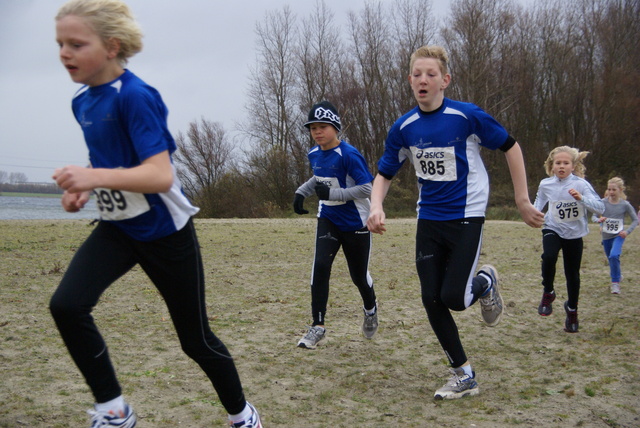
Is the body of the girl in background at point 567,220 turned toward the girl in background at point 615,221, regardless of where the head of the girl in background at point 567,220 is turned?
no

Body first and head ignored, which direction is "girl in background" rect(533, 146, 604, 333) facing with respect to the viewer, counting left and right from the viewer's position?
facing the viewer

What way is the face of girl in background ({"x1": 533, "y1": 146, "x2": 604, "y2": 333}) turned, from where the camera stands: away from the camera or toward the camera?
toward the camera
